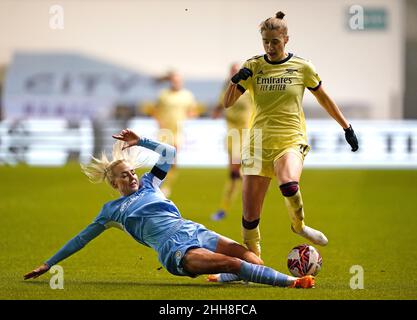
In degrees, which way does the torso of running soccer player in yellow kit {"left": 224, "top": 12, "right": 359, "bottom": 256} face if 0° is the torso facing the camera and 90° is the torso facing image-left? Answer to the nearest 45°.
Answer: approximately 0°

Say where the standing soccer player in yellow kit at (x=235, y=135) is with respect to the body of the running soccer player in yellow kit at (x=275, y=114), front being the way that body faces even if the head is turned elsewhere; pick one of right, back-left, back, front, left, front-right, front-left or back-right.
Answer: back

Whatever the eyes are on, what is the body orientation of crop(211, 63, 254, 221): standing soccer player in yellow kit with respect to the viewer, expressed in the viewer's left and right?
facing the viewer and to the left of the viewer

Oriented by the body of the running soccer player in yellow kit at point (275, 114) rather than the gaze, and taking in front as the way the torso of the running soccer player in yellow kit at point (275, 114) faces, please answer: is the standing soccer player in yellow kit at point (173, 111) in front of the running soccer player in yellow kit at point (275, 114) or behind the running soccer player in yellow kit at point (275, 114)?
behind

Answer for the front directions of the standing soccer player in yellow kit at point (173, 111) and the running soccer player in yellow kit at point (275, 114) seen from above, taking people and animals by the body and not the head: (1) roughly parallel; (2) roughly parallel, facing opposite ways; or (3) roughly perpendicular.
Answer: roughly parallel

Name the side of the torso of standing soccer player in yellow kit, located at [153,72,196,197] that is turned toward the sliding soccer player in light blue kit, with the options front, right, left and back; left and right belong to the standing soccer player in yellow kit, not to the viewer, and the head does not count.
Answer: front

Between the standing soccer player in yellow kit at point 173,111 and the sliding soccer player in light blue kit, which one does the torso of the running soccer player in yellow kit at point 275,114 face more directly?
the sliding soccer player in light blue kit

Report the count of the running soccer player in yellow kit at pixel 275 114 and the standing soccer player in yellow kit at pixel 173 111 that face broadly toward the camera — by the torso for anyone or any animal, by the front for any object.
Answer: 2

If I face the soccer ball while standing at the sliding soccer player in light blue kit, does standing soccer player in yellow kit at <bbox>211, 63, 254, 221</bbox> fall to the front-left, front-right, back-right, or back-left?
front-left

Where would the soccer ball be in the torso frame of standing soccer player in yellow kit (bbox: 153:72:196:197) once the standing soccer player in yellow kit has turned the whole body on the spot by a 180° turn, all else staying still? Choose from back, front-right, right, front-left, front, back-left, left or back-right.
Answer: back

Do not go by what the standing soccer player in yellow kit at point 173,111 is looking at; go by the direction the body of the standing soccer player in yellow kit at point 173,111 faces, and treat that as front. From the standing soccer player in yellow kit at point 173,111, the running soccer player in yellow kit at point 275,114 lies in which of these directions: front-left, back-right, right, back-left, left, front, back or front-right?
front

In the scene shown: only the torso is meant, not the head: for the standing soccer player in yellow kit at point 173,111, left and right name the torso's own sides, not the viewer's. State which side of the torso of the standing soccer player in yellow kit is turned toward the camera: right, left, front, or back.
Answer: front
